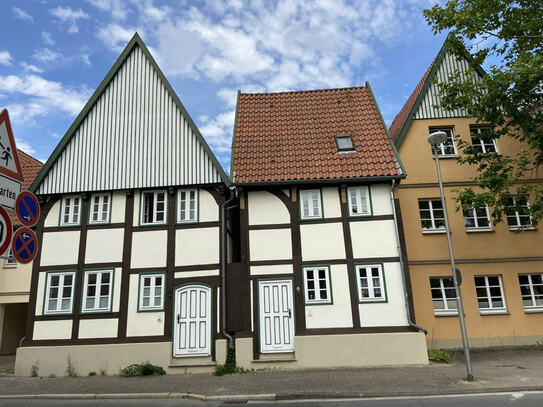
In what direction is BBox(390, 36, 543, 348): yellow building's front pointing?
toward the camera

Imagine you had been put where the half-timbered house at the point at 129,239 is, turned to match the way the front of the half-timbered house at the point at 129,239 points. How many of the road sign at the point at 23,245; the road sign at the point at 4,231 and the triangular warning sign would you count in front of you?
3

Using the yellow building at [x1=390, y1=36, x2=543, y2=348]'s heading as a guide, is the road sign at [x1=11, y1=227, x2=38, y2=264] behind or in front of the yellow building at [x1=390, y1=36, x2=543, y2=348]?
in front

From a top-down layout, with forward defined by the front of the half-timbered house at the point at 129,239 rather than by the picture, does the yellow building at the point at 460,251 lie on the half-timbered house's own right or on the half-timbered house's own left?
on the half-timbered house's own left

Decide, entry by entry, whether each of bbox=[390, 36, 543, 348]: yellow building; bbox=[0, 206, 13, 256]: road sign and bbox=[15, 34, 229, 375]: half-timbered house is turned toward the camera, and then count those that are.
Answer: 3

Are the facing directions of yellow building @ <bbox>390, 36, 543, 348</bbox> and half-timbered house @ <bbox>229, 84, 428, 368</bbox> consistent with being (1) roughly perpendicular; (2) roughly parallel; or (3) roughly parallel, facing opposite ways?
roughly parallel

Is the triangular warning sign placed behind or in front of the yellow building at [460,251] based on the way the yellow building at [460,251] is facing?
in front

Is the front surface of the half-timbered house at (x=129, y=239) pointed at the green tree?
no

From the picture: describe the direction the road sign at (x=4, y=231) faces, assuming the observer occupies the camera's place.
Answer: facing the viewer

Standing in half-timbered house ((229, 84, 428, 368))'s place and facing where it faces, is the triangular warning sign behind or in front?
in front

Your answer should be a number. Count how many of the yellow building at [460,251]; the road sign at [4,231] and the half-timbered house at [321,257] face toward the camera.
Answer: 3

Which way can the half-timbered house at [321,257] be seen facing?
toward the camera
